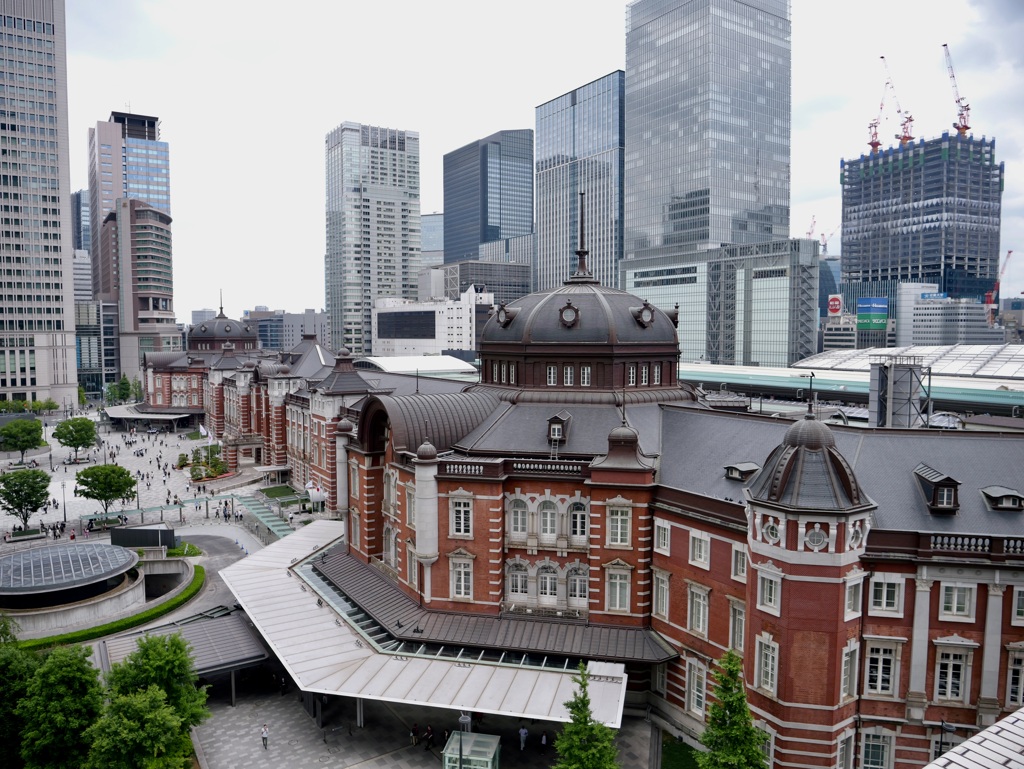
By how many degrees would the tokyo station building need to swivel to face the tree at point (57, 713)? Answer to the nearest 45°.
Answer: approximately 45° to its right

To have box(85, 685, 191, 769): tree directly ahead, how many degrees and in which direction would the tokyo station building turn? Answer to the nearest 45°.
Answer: approximately 45° to its left

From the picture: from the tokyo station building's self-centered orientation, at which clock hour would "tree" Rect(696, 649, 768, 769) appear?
The tree is roughly at 11 o'clock from the tokyo station building.

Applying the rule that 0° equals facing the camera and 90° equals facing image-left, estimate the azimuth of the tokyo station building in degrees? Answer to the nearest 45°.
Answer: approximately 45°

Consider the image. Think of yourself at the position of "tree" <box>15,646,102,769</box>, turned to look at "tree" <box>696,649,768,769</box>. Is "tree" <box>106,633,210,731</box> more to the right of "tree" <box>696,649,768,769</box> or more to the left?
left

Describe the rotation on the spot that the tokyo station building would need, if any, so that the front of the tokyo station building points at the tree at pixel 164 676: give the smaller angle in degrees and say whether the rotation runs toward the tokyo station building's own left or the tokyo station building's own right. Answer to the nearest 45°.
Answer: approximately 45° to the tokyo station building's own right
